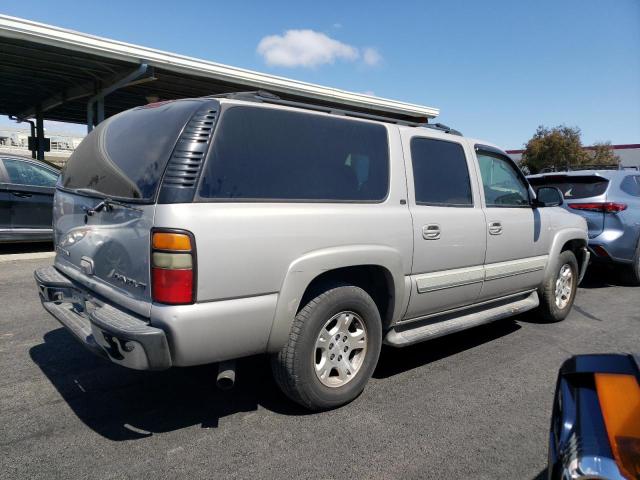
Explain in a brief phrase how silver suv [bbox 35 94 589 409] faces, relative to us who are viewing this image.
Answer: facing away from the viewer and to the right of the viewer

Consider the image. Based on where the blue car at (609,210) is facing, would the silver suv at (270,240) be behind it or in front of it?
behind

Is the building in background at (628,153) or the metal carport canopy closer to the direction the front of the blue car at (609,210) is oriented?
the building in background

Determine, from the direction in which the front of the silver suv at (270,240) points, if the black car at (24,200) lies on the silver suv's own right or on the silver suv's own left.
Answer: on the silver suv's own left

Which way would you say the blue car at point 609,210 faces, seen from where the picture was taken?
facing away from the viewer and to the right of the viewer

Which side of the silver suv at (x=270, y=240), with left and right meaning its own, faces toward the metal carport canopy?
left
